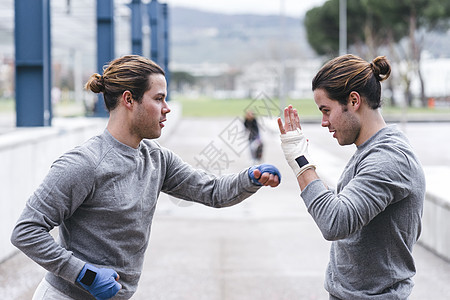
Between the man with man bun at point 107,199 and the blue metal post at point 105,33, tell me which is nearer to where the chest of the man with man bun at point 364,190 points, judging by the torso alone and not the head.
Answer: the man with man bun

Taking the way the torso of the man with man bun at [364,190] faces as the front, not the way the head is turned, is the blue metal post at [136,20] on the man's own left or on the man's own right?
on the man's own right

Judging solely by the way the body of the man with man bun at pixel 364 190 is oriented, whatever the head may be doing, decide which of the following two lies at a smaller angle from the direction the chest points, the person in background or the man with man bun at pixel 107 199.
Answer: the man with man bun

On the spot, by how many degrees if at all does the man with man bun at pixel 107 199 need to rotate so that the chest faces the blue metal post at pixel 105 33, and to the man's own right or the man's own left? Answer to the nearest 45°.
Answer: approximately 135° to the man's own left

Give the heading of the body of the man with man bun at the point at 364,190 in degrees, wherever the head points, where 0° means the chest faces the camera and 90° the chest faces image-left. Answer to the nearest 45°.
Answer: approximately 90°

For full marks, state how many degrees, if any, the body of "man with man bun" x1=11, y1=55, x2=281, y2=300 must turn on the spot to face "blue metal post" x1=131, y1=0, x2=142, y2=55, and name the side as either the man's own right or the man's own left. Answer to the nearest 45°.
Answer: approximately 135° to the man's own left

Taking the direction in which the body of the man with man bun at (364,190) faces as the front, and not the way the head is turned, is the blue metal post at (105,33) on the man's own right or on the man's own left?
on the man's own right

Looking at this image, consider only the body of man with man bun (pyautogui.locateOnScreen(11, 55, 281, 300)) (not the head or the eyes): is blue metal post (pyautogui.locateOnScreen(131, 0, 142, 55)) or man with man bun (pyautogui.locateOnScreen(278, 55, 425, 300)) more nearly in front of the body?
the man with man bun

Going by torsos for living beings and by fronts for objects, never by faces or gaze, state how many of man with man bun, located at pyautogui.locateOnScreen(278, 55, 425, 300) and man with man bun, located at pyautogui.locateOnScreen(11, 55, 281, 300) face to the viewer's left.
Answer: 1

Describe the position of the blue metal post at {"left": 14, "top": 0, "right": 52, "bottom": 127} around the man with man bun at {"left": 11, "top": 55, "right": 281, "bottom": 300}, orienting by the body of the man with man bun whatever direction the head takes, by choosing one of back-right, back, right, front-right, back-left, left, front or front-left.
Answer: back-left

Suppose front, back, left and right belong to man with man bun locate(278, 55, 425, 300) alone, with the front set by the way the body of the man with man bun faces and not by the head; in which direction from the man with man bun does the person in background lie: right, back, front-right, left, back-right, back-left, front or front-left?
right

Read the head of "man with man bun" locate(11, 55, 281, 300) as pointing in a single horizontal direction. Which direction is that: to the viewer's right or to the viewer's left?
to the viewer's right

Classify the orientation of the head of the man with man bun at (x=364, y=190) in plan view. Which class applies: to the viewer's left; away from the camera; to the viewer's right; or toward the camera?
to the viewer's left

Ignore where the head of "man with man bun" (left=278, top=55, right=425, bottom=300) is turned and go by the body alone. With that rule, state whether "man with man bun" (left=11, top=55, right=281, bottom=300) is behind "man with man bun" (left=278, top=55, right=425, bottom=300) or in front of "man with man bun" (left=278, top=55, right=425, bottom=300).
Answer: in front
